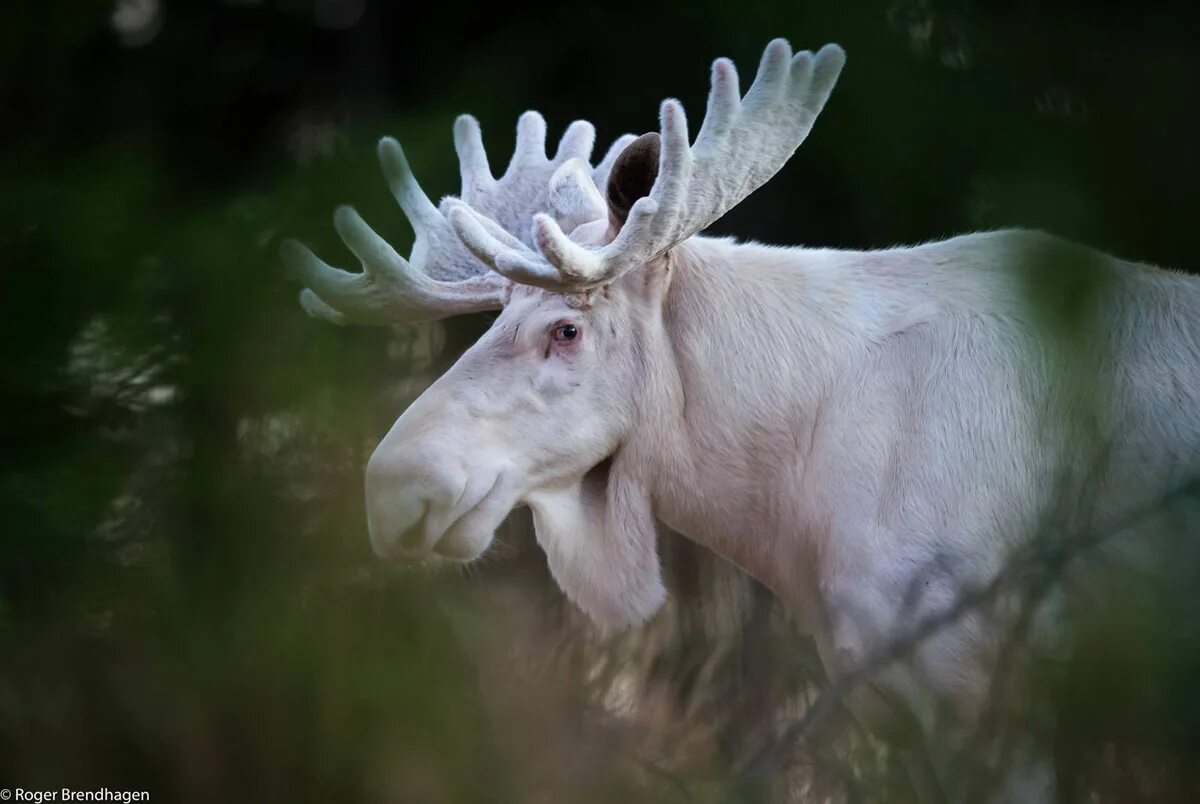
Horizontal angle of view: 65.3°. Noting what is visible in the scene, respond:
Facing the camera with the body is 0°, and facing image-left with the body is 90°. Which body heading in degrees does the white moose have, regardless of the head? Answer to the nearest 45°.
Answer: approximately 90°
